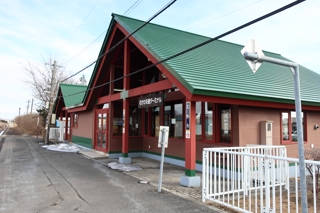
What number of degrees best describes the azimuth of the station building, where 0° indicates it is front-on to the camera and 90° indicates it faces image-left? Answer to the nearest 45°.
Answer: approximately 45°

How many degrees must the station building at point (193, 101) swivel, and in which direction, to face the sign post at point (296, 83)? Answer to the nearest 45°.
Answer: approximately 45° to its left

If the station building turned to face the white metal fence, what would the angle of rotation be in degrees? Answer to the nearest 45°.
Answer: approximately 45° to its left
